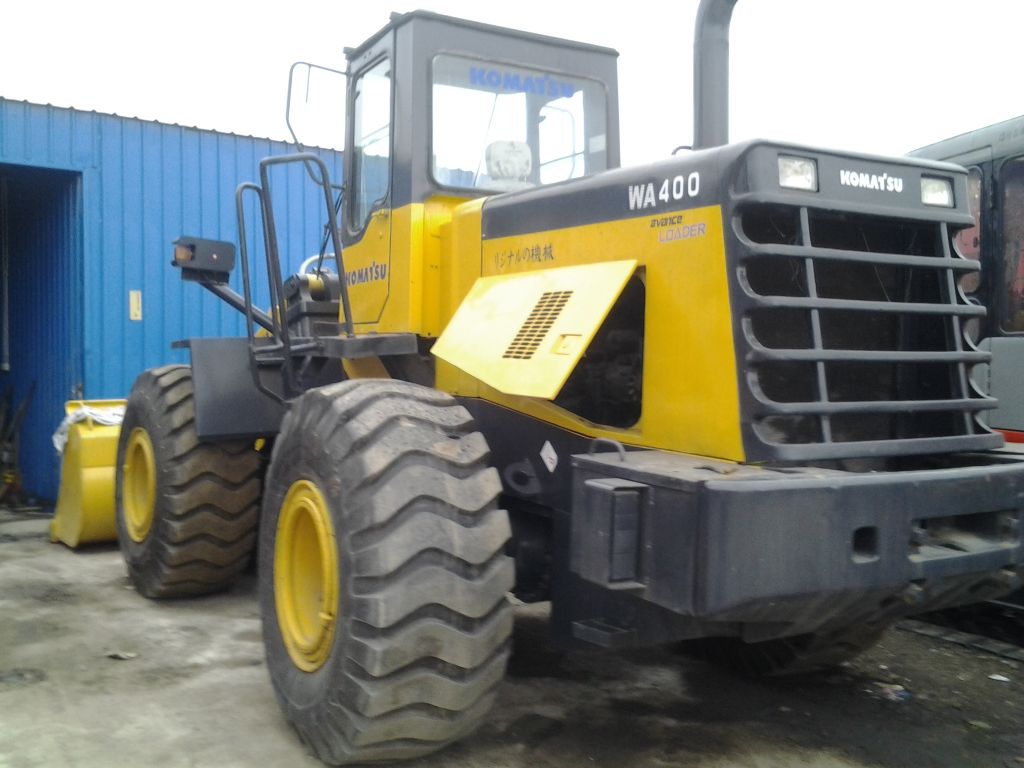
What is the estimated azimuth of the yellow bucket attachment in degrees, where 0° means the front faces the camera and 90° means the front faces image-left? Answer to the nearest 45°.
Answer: approximately 135°

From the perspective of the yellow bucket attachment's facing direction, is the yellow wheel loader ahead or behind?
behind

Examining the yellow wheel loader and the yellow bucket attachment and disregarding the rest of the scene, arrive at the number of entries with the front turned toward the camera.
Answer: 0

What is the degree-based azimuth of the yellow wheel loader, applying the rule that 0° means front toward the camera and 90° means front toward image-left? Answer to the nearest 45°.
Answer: approximately 135°
